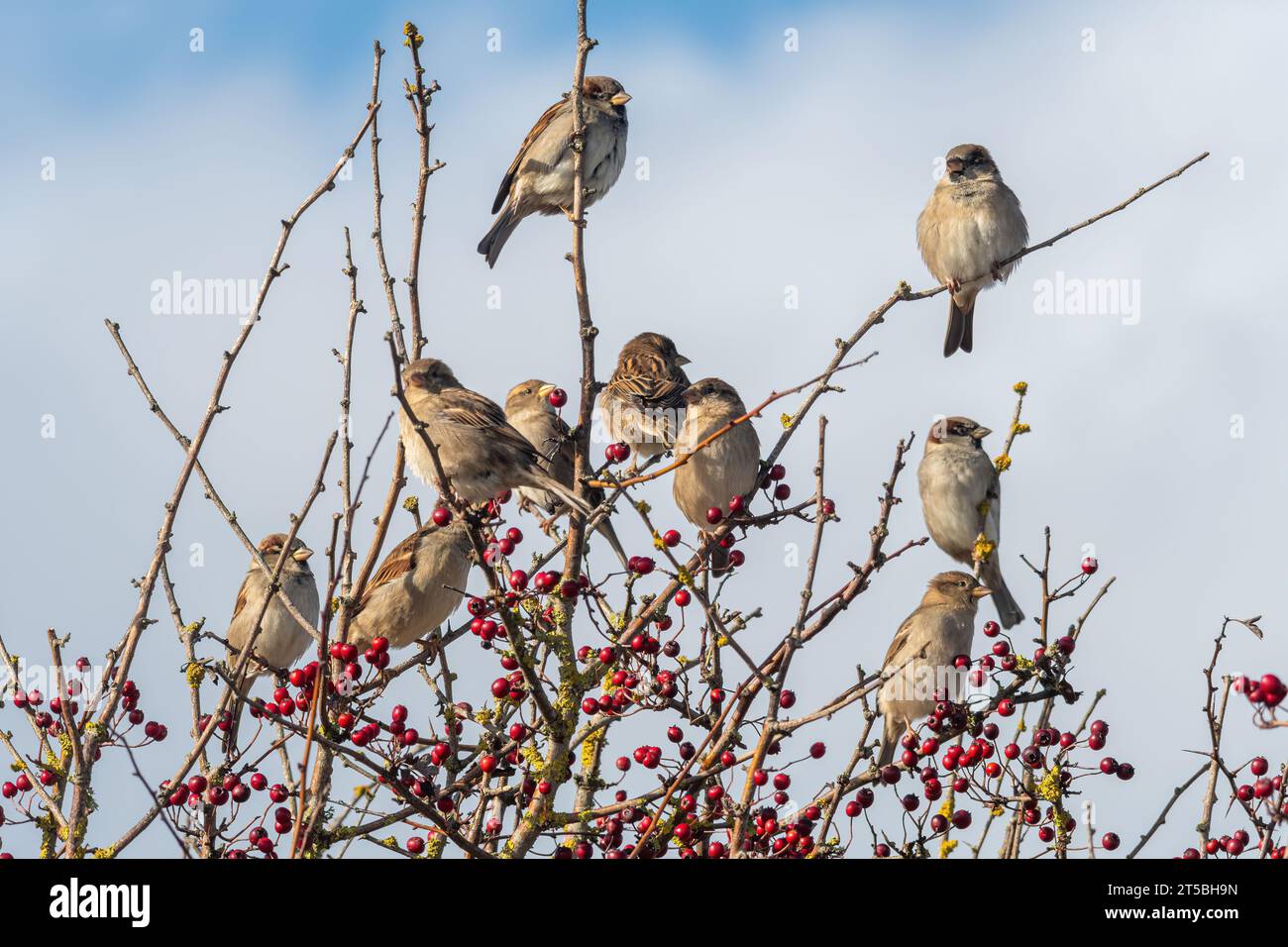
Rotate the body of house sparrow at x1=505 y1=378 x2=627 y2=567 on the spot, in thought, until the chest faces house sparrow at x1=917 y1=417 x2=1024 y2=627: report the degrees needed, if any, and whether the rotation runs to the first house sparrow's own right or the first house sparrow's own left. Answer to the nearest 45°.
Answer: approximately 90° to the first house sparrow's own left

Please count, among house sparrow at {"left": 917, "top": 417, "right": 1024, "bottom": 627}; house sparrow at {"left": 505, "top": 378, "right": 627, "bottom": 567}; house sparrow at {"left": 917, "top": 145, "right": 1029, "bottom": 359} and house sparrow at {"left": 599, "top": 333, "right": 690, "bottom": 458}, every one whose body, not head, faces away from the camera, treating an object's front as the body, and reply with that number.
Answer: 1

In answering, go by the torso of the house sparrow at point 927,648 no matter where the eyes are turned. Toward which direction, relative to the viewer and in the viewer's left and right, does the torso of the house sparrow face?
facing the viewer and to the right of the viewer

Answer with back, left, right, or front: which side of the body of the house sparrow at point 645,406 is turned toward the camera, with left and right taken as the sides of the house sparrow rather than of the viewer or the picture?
back

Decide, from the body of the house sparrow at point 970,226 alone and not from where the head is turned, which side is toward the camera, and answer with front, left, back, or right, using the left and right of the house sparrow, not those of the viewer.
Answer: front

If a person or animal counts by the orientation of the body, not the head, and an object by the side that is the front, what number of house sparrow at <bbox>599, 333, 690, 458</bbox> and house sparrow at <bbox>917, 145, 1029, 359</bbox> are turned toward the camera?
1

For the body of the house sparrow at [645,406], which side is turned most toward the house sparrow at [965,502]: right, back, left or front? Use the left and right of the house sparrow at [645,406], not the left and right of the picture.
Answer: right

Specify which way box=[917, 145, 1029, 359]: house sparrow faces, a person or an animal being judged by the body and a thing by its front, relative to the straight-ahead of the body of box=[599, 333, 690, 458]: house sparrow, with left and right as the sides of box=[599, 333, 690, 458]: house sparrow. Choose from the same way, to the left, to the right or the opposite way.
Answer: the opposite way

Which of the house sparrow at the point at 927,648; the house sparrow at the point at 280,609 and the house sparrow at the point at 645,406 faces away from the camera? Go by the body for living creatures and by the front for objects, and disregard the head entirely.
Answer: the house sparrow at the point at 645,406
